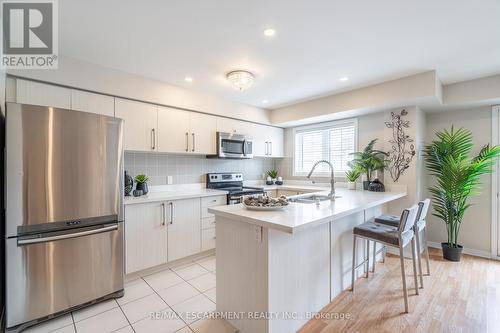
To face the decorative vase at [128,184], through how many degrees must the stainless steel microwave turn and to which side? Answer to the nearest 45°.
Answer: approximately 90° to its right

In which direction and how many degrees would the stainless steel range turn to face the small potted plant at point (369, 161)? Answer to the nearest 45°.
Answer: approximately 45° to its left

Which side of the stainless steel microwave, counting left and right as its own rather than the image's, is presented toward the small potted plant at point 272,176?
left

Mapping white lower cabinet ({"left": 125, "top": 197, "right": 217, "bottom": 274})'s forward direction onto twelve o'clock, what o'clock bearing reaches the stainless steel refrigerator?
The stainless steel refrigerator is roughly at 3 o'clock from the white lower cabinet.

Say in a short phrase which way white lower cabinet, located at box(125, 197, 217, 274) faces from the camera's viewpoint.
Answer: facing the viewer and to the right of the viewer

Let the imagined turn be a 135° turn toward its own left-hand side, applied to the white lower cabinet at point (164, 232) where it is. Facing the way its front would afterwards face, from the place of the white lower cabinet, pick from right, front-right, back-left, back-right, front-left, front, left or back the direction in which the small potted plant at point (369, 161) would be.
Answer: right

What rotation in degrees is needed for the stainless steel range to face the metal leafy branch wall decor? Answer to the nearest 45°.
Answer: approximately 45° to its left

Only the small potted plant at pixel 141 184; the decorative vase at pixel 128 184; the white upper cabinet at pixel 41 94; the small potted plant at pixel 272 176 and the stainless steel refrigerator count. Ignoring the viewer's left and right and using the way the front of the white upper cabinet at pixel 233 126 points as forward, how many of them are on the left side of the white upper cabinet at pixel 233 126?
1

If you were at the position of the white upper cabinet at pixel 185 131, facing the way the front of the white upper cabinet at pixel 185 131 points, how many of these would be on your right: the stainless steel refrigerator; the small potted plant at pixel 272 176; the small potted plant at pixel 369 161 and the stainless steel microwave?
1

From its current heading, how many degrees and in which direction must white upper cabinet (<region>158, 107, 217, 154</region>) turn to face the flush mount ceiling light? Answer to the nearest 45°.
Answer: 0° — it already faces it

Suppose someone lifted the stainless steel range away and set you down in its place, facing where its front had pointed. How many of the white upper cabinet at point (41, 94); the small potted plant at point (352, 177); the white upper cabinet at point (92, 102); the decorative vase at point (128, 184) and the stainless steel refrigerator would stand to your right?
4

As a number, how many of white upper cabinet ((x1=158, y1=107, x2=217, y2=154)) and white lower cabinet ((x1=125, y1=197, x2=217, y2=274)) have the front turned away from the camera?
0
